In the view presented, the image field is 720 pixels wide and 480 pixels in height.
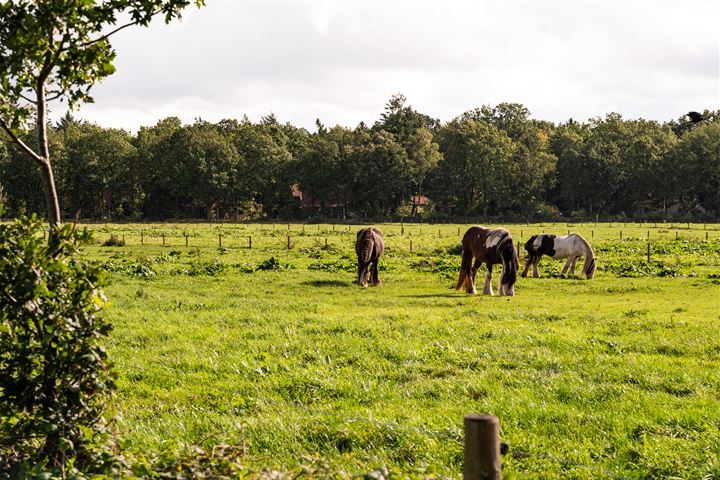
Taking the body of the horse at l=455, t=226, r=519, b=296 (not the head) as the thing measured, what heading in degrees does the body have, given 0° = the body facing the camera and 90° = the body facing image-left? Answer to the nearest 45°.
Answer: approximately 315°

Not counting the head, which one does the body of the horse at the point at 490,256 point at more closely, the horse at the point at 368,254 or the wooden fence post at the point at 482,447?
the wooden fence post

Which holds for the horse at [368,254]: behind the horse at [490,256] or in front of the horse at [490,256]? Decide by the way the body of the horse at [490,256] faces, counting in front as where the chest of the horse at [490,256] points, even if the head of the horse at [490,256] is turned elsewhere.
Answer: behind

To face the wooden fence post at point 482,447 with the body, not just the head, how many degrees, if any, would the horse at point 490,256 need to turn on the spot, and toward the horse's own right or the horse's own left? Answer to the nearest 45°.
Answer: approximately 45° to the horse's own right

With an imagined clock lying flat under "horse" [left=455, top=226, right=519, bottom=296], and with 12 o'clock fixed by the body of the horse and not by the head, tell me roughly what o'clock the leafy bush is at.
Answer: The leafy bush is roughly at 2 o'clock from the horse.

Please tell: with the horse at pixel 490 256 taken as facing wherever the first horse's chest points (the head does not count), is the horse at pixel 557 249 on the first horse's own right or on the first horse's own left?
on the first horse's own left

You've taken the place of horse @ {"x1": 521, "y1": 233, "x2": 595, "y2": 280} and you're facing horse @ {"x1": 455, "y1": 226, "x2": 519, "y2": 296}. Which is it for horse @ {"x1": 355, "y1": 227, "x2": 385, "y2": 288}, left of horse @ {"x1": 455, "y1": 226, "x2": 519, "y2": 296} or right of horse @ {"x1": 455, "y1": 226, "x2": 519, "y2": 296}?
right

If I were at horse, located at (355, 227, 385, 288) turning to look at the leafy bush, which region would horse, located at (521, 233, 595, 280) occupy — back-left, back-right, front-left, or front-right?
back-left

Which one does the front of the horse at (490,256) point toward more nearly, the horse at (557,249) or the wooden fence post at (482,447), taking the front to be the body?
the wooden fence post
